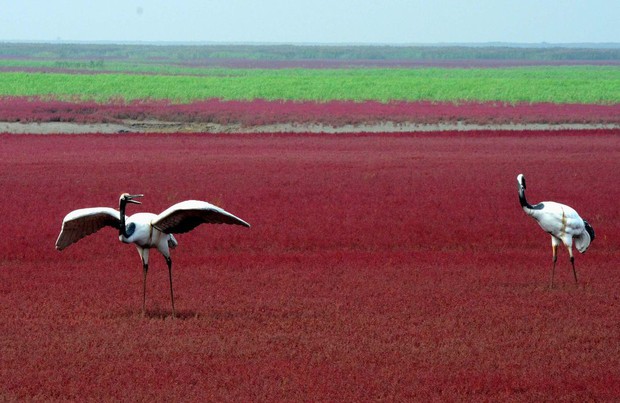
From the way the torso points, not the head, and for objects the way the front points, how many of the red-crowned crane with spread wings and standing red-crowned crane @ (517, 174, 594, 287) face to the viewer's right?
0

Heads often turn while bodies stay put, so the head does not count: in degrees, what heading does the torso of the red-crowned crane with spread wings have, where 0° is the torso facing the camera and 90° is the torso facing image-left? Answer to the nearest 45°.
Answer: approximately 45°

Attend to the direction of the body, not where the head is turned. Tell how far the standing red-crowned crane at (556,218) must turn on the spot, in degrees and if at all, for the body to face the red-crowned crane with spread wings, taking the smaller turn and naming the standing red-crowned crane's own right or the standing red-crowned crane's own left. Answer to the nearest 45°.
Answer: approximately 45° to the standing red-crowned crane's own left

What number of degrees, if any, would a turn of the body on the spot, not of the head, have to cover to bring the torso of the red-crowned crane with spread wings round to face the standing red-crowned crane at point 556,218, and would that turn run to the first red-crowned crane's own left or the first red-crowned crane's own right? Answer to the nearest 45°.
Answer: approximately 135° to the first red-crowned crane's own left

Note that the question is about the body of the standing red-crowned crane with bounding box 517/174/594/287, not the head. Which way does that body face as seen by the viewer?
to the viewer's left
